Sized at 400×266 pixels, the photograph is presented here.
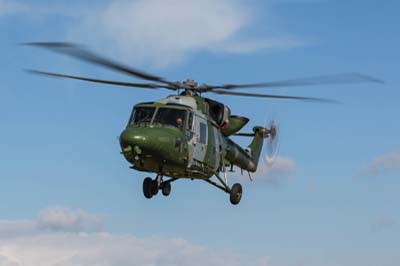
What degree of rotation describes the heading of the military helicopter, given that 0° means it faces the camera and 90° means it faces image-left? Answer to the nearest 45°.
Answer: approximately 45°

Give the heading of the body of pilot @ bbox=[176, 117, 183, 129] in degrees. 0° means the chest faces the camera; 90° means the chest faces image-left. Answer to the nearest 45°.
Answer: approximately 45°
